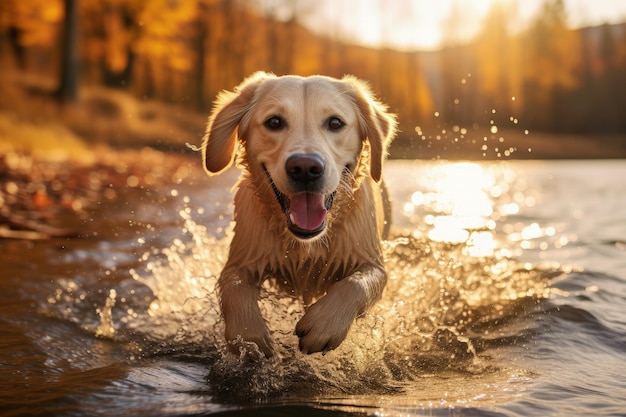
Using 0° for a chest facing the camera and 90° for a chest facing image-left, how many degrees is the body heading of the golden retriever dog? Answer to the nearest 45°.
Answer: approximately 0°

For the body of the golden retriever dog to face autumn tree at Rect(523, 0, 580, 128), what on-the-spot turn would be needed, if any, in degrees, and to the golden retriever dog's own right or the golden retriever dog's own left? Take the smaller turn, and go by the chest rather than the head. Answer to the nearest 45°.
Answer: approximately 180°
